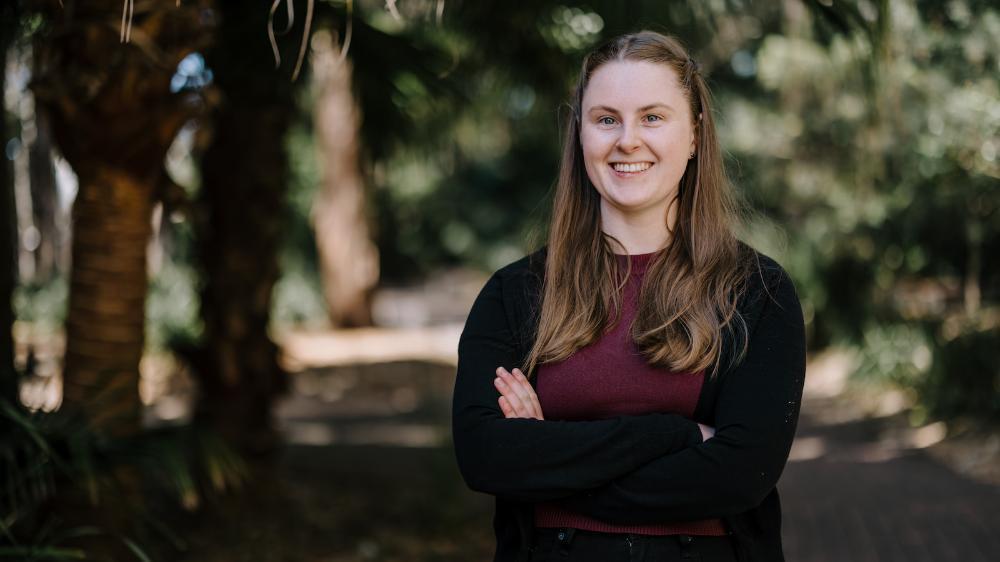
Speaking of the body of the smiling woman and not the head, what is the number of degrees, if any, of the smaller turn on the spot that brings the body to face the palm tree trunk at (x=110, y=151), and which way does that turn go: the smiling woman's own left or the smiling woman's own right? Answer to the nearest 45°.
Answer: approximately 135° to the smiling woman's own right

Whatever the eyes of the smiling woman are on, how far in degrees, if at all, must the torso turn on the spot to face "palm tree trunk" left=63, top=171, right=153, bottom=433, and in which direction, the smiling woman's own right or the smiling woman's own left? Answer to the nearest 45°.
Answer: approximately 135° to the smiling woman's own right

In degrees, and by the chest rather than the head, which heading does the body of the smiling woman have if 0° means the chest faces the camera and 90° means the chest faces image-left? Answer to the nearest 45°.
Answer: approximately 0°

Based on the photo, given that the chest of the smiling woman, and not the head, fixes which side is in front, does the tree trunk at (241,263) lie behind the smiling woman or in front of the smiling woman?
behind

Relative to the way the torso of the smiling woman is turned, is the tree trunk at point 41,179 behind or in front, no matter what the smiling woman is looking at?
behind

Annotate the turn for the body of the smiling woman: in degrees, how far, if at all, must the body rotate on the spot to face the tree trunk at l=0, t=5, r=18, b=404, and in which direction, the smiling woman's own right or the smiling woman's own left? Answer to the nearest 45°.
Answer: approximately 135° to the smiling woman's own right
